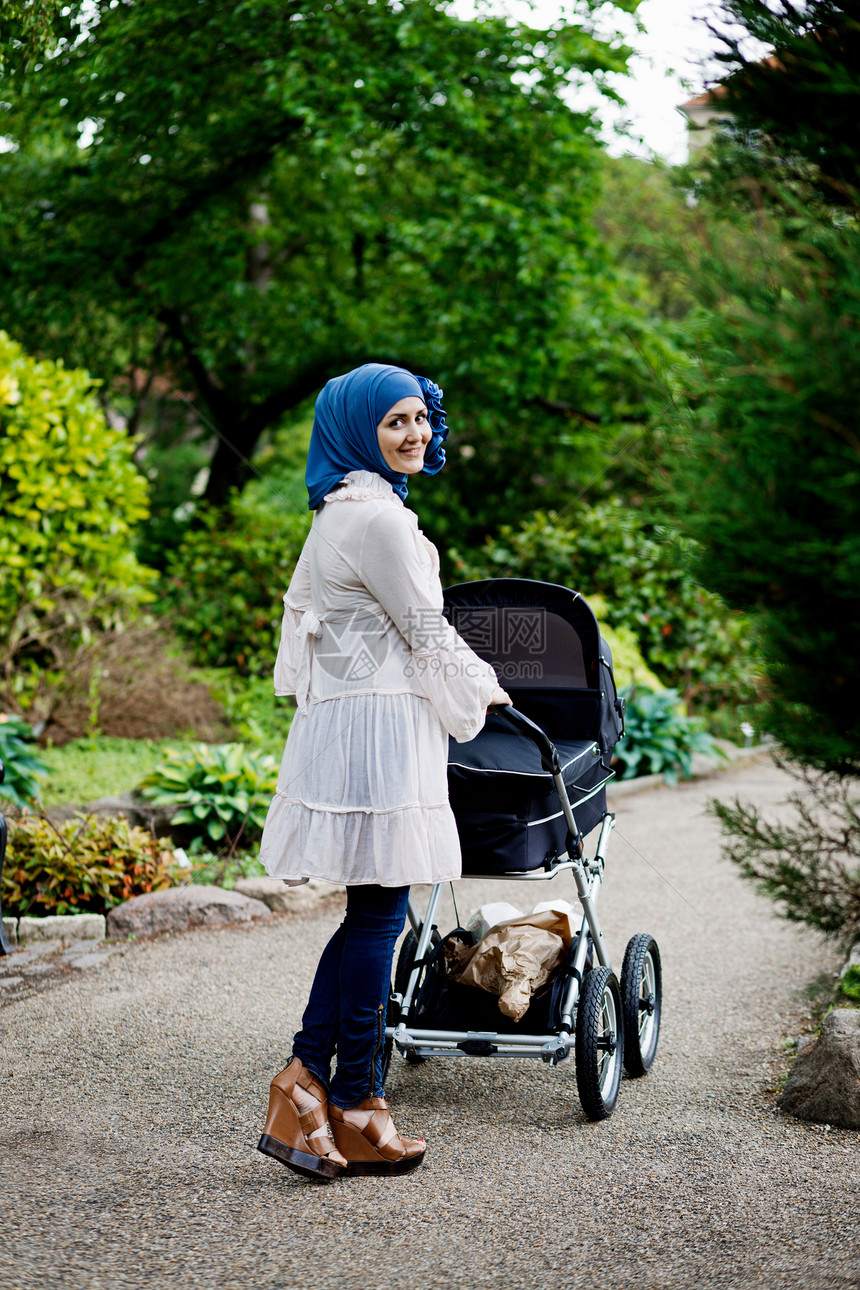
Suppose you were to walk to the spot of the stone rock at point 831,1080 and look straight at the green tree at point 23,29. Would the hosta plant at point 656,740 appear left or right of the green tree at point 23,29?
right

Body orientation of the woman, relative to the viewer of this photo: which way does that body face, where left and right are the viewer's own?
facing away from the viewer and to the right of the viewer

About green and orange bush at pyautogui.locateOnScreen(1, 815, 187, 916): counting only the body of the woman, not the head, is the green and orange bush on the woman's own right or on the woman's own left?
on the woman's own left

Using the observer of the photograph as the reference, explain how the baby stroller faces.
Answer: facing away from the viewer

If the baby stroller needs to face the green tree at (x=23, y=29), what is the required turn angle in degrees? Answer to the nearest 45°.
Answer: approximately 45° to its left
